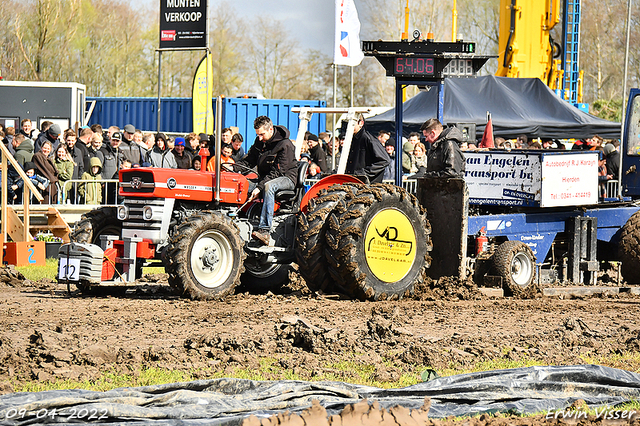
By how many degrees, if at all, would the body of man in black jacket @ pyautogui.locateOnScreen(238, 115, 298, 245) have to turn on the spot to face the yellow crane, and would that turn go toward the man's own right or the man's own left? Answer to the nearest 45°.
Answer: approximately 180°

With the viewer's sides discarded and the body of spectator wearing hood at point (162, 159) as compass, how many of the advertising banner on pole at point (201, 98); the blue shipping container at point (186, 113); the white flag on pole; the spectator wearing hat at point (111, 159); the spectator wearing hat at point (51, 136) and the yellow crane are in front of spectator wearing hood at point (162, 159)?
0

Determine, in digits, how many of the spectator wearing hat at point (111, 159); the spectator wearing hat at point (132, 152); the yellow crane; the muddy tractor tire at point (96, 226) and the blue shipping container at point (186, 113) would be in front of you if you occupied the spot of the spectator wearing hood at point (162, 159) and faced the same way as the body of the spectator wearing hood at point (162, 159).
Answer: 1

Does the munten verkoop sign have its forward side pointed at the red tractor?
yes

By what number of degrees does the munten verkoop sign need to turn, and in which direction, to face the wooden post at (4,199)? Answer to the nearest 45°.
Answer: approximately 45° to its right

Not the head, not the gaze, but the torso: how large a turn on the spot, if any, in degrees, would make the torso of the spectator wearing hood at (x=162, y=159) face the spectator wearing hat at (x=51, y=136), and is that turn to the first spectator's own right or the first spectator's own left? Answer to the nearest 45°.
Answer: approximately 135° to the first spectator's own right

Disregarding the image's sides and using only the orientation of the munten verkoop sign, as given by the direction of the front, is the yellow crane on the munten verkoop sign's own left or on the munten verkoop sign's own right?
on the munten verkoop sign's own left

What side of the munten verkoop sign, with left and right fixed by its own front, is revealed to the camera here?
front

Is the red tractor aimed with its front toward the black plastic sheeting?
no

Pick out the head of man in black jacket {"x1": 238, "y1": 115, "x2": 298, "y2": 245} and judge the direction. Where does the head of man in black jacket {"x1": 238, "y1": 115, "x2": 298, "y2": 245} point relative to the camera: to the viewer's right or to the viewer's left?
to the viewer's left

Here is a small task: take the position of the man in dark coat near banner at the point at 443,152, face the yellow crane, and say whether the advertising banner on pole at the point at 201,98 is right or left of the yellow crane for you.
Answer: left

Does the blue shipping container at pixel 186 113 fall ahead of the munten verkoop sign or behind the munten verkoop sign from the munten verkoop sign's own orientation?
behind

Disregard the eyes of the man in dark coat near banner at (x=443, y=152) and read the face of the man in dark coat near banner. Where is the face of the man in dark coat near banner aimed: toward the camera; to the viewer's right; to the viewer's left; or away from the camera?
to the viewer's left

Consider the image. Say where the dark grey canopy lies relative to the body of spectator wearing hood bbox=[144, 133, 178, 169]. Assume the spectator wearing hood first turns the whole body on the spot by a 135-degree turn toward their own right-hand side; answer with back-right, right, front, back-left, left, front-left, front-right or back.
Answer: right

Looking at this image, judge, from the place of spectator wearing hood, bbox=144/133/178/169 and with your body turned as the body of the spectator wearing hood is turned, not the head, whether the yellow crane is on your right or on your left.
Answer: on your left

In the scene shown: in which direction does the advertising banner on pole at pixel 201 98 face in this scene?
toward the camera

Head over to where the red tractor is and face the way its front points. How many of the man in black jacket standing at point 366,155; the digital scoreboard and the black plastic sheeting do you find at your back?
2
